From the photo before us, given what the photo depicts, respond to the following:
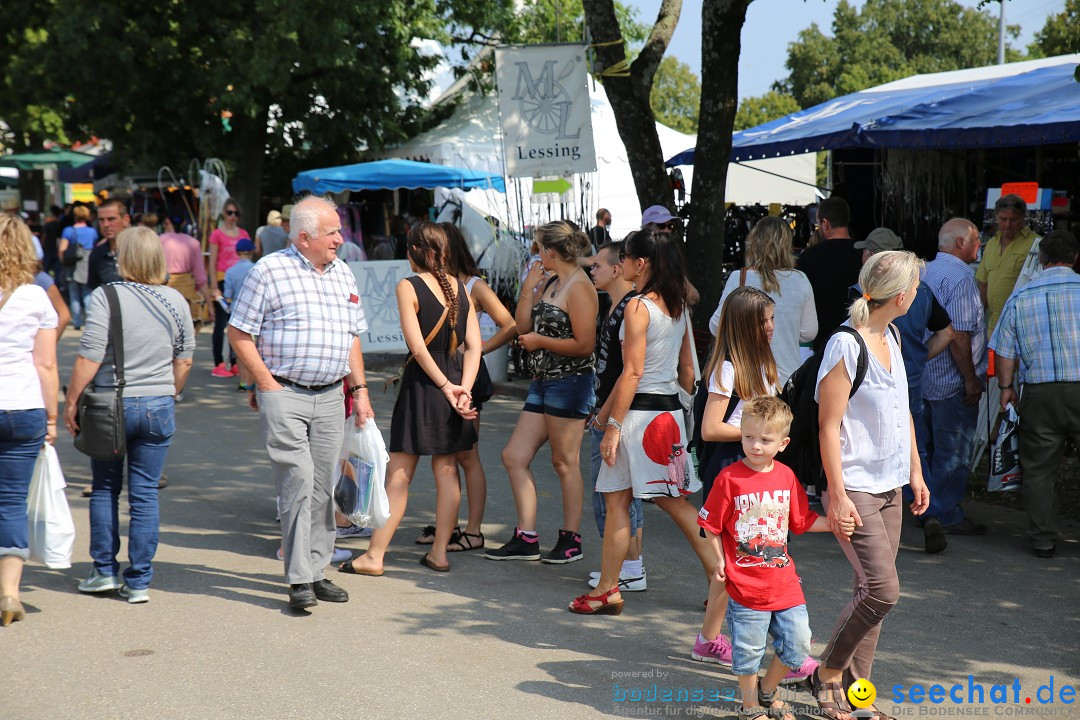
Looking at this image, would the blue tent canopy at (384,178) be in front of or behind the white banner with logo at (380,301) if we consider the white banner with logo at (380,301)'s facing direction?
behind

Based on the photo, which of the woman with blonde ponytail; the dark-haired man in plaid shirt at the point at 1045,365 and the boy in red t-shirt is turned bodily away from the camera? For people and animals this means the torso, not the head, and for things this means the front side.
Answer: the dark-haired man in plaid shirt

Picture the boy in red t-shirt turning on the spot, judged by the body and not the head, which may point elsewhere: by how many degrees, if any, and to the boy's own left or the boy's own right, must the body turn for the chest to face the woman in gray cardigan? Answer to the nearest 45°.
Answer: approximately 90° to the boy's own right

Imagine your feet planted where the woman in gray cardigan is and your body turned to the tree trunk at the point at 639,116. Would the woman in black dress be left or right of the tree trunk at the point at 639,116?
right

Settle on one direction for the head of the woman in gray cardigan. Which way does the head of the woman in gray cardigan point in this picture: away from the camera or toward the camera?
away from the camera

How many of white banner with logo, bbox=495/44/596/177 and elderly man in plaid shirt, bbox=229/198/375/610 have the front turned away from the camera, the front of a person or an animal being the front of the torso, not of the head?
0

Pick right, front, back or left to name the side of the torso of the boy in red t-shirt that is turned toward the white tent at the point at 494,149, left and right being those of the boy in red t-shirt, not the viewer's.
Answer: back
